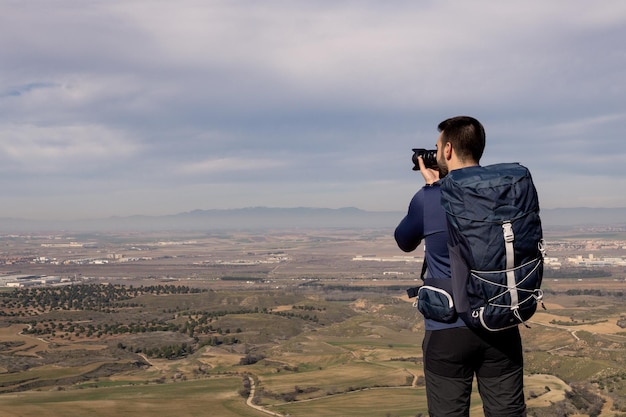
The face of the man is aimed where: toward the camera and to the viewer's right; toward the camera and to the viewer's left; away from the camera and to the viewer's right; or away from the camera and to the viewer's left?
away from the camera and to the viewer's left

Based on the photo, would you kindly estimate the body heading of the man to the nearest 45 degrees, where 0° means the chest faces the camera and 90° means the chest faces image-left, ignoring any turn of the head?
approximately 135°
